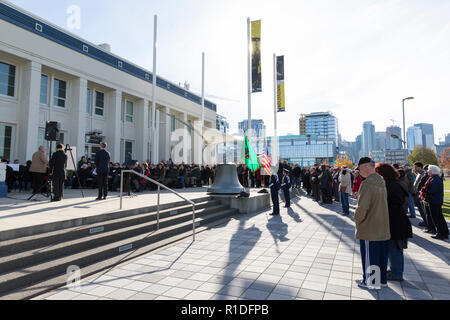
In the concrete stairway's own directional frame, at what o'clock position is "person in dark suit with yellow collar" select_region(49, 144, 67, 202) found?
The person in dark suit with yellow collar is roughly at 7 o'clock from the concrete stairway.

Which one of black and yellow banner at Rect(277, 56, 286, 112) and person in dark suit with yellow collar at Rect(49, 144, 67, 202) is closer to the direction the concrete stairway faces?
the black and yellow banner

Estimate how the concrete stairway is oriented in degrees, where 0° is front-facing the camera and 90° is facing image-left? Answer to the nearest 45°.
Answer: approximately 315°

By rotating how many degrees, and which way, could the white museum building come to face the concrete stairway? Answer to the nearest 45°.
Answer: approximately 45° to its right

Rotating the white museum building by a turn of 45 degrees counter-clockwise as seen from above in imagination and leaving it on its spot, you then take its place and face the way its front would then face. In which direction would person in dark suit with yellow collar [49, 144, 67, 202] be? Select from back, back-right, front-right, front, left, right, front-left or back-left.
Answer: right

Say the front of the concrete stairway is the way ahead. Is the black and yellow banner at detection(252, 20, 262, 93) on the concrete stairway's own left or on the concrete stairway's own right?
on the concrete stairway's own left

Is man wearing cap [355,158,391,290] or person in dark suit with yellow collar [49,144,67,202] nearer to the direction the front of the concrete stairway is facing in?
the man wearing cap

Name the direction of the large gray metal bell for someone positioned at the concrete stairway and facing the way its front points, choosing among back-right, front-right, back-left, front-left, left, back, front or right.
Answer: left

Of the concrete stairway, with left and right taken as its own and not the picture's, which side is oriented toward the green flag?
left

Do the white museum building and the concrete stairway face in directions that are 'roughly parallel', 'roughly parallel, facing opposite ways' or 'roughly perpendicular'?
roughly parallel

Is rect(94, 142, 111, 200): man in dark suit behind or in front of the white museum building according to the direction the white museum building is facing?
in front

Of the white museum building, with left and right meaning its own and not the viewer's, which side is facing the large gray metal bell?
front

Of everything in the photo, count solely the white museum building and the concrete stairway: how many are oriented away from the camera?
0

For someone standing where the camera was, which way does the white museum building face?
facing the viewer and to the right of the viewer

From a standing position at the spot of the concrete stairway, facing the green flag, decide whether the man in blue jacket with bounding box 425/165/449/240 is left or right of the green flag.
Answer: right
